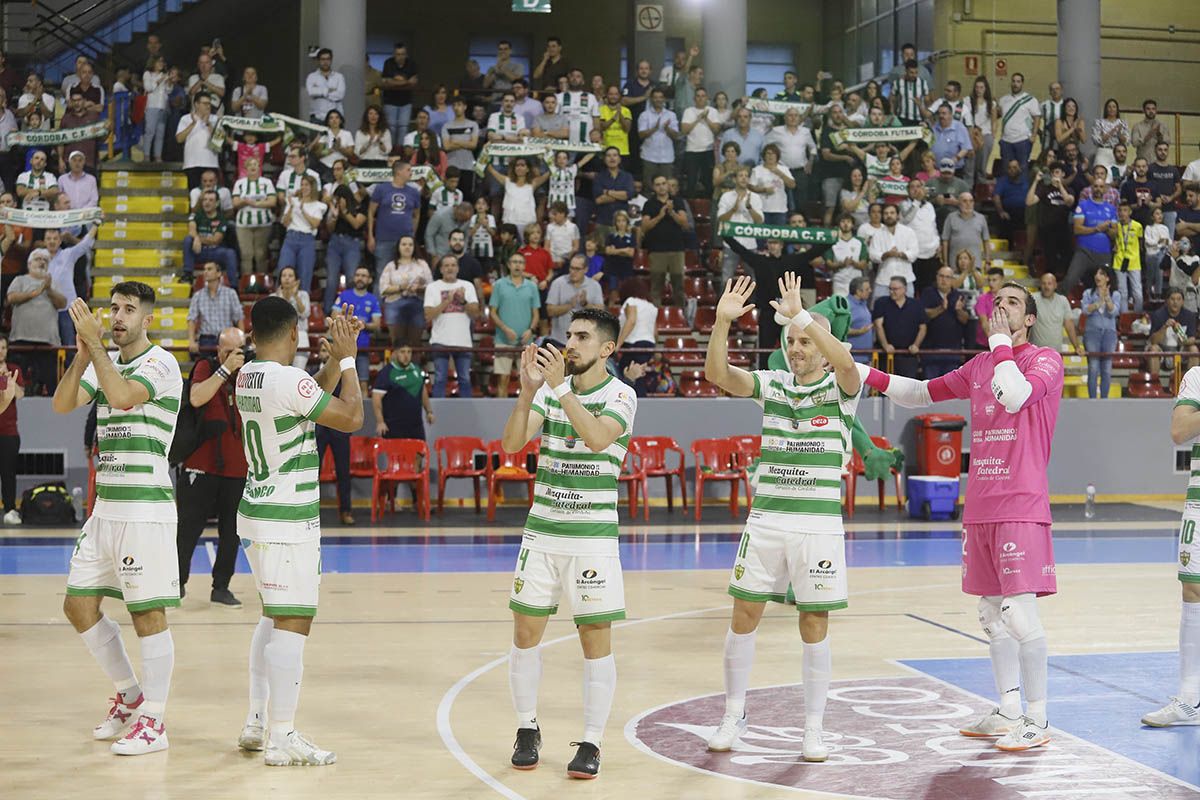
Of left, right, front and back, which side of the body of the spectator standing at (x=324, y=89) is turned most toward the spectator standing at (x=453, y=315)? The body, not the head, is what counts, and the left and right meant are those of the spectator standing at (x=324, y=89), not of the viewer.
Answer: front

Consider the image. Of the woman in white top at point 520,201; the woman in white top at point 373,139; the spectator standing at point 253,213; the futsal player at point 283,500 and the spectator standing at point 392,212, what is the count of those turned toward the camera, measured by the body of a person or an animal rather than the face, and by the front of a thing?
4

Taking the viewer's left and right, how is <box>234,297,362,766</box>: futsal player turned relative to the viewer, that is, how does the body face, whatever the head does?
facing away from the viewer and to the right of the viewer

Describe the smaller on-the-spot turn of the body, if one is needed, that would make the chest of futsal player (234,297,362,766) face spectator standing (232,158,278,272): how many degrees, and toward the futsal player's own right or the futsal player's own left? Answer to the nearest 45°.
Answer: approximately 45° to the futsal player's own left

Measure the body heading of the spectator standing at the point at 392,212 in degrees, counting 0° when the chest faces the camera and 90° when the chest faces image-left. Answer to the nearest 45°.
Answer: approximately 0°

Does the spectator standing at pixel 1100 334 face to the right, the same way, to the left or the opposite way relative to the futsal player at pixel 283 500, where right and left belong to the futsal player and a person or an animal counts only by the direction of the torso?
the opposite way

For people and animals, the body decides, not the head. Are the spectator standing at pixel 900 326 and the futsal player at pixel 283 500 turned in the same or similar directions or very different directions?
very different directions

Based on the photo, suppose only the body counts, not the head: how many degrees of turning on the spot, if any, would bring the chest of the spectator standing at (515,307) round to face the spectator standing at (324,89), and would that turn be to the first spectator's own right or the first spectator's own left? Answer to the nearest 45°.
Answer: approximately 135° to the first spectator's own right

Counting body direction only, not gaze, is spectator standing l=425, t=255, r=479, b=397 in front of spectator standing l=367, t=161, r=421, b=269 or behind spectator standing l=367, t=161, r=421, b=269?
in front
